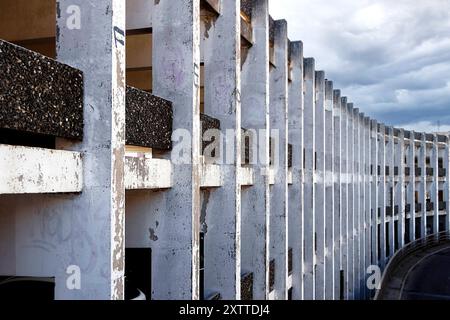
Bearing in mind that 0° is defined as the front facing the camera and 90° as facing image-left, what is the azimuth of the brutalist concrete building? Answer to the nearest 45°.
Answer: approximately 315°
